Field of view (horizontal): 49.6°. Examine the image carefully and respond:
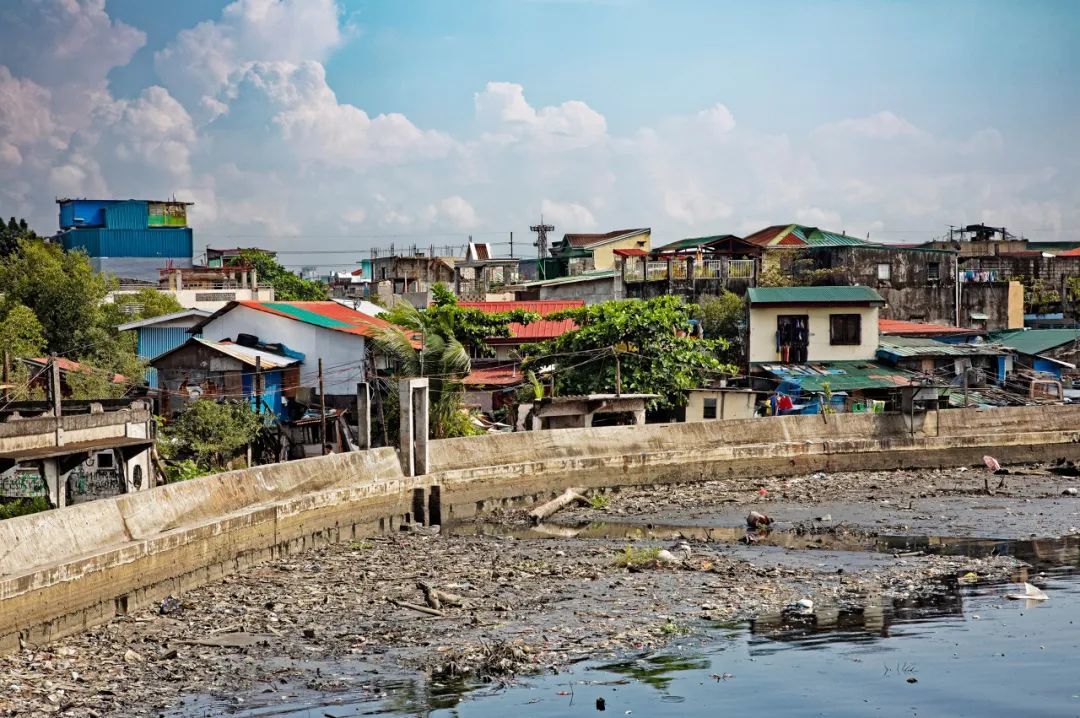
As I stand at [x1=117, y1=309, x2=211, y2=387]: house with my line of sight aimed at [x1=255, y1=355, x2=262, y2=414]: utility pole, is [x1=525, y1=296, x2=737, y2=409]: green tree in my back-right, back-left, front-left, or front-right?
front-left

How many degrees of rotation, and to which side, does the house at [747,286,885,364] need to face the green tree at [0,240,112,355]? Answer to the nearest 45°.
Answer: approximately 90° to its right

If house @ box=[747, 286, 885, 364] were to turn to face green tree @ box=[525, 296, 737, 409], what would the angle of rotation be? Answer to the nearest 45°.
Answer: approximately 45° to its right

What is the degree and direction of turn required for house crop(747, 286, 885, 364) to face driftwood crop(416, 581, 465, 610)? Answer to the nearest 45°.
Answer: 0° — it already faces it

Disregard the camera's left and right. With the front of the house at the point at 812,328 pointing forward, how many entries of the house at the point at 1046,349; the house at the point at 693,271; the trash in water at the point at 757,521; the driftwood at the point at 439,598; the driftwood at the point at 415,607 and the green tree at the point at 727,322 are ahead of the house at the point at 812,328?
3

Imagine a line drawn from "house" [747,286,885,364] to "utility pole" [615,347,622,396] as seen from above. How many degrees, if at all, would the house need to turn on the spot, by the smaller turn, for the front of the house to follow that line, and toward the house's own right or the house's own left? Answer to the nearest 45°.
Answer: approximately 45° to the house's own right

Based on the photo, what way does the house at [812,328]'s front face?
toward the camera

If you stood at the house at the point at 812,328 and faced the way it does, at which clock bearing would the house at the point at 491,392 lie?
the house at the point at 491,392 is roughly at 2 o'clock from the house at the point at 812,328.

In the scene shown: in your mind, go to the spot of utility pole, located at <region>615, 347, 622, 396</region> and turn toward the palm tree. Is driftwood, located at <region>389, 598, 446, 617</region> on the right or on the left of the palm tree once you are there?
left

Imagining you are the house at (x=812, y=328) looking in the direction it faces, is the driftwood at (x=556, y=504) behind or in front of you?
in front

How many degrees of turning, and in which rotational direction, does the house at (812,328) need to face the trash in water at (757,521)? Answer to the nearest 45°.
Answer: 0° — it already faces it

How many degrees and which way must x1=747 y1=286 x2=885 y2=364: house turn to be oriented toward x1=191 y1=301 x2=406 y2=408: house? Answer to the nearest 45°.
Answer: approximately 45° to its right

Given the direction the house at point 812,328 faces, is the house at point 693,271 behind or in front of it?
behind

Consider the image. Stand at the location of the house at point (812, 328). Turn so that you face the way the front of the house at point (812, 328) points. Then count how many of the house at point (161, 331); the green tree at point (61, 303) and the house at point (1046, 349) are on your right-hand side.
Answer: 2

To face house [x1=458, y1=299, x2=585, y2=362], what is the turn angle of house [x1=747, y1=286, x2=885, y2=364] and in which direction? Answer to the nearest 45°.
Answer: approximately 90° to its right

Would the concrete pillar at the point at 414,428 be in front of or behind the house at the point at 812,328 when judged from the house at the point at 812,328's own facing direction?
in front

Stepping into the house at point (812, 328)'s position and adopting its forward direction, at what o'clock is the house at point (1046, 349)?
the house at point (1046, 349) is roughly at 8 o'clock from the house at point (812, 328).

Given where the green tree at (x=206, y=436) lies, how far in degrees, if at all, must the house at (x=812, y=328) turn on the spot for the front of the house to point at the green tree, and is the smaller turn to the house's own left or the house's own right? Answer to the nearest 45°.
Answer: approximately 45° to the house's own right

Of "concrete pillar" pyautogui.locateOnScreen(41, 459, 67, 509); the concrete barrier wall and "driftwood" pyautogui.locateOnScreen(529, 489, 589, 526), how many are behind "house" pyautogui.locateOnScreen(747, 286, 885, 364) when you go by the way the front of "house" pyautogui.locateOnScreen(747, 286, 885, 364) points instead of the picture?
0

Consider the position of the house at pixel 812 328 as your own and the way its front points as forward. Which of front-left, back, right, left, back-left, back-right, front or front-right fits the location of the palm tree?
front-right

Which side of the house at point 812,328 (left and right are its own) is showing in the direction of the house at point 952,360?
left
